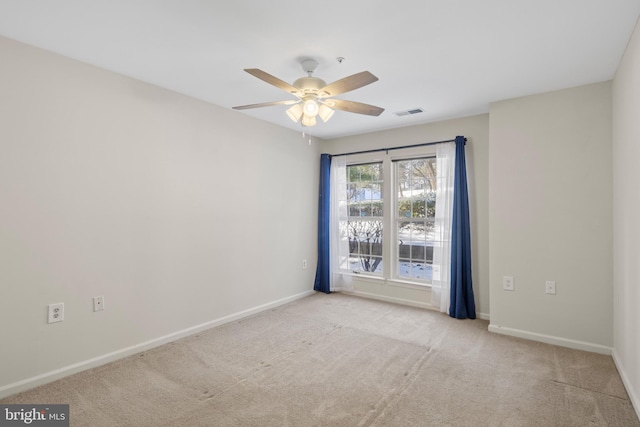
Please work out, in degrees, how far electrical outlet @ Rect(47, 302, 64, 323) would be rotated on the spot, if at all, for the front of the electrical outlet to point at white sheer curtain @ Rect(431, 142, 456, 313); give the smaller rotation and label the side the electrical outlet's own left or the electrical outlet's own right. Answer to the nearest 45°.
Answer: approximately 90° to the electrical outlet's own left

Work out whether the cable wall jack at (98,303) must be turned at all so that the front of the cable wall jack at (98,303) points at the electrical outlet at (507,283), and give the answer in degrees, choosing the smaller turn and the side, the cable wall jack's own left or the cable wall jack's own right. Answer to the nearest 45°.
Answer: approximately 45° to the cable wall jack's own left

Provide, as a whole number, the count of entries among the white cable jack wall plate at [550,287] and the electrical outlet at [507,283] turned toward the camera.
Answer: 2

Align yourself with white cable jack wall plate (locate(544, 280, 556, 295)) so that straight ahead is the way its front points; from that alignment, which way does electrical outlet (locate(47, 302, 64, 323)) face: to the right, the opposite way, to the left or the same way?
to the left

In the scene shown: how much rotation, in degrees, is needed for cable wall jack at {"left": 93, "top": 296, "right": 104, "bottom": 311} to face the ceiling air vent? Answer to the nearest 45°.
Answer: approximately 90° to its left

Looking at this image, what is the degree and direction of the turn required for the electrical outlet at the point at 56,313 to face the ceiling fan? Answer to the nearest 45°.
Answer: approximately 45° to its left

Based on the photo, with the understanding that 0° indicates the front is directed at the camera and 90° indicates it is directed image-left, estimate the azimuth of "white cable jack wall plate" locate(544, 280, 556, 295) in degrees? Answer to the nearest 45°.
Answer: approximately 0°

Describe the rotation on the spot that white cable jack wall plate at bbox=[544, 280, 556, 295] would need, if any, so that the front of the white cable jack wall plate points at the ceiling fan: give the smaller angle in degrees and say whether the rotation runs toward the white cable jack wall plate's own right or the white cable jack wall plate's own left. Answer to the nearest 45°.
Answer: approximately 45° to the white cable jack wall plate's own right

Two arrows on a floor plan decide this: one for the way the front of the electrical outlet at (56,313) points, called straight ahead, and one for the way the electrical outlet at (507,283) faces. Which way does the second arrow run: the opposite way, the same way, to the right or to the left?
to the right

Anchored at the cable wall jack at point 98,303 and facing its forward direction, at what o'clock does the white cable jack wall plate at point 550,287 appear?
the white cable jack wall plate at point 550,287 is roughly at 10 o'clock from the cable wall jack at point 98,303.

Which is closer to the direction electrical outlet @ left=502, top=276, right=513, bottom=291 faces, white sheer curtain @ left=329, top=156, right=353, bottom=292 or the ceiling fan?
the ceiling fan
